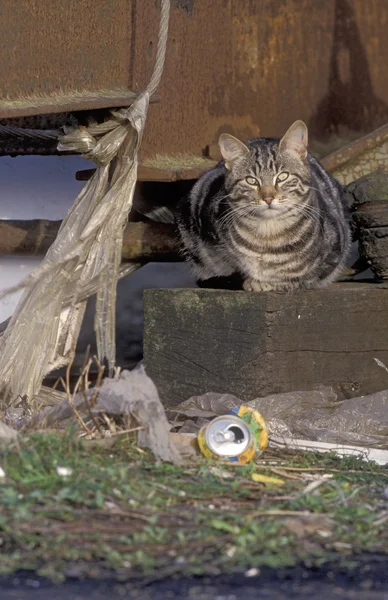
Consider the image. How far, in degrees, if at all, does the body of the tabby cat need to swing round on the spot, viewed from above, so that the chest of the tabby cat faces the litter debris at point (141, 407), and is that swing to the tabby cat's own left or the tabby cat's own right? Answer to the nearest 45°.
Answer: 0° — it already faces it

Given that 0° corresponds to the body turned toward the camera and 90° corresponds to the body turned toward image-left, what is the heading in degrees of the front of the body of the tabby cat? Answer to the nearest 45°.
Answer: approximately 0°

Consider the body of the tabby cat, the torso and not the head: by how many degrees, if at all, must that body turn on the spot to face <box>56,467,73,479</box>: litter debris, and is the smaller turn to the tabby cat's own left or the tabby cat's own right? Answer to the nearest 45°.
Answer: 0° — it already faces it

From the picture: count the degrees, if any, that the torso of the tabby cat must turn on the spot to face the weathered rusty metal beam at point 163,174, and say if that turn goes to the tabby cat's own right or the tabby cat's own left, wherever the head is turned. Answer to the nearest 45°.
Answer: approximately 90° to the tabby cat's own right

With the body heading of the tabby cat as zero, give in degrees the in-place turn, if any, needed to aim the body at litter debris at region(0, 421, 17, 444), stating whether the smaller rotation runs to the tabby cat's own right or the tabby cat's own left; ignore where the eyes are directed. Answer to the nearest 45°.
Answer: approximately 45° to the tabby cat's own right

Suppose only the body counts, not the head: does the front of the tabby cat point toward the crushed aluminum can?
yes

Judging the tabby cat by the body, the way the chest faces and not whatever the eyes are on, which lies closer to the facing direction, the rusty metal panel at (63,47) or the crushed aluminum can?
the crushed aluminum can
